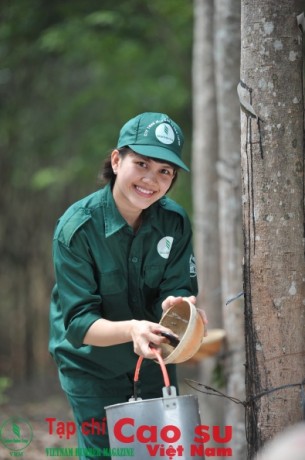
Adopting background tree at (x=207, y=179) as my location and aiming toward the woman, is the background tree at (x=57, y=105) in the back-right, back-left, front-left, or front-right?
back-right

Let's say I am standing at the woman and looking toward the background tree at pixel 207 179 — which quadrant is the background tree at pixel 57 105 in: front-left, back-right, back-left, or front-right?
front-left

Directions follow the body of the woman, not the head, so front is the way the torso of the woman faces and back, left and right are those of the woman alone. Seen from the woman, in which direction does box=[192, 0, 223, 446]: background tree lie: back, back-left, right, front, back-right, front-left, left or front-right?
back-left

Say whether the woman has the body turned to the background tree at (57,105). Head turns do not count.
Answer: no

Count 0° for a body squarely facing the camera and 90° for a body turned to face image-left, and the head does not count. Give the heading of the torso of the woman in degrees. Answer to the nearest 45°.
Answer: approximately 315°
